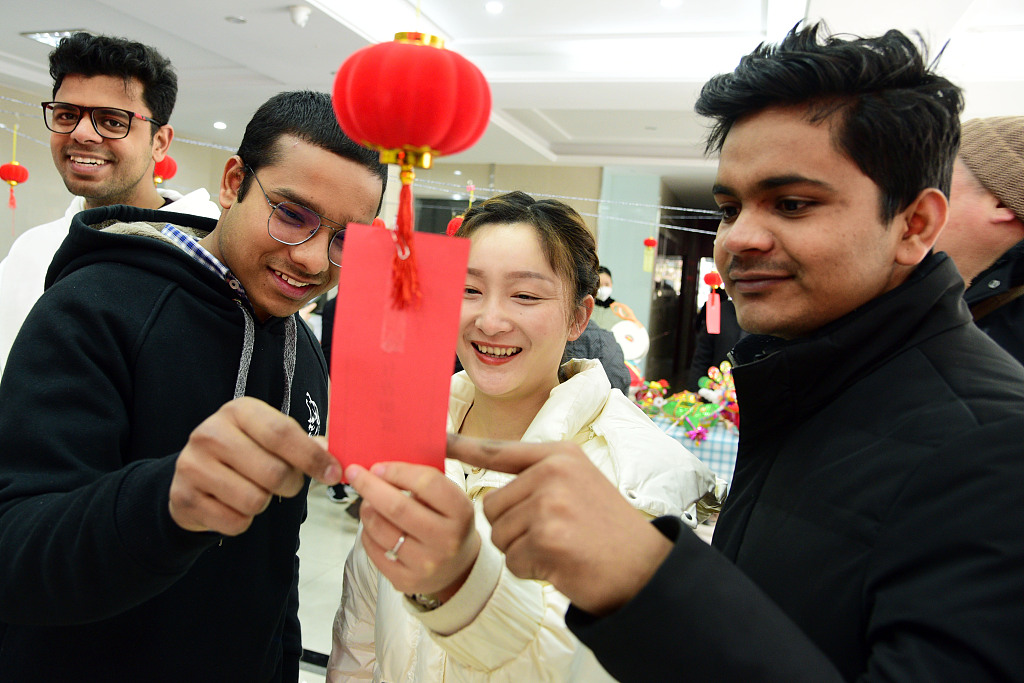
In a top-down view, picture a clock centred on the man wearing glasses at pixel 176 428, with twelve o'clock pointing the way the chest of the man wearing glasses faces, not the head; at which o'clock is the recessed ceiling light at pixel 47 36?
The recessed ceiling light is roughly at 7 o'clock from the man wearing glasses.

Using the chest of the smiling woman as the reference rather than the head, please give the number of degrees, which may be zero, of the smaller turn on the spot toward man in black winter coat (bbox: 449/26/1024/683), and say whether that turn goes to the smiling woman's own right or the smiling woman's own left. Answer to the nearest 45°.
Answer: approximately 90° to the smiling woman's own left

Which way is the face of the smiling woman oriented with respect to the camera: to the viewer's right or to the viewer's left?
to the viewer's left

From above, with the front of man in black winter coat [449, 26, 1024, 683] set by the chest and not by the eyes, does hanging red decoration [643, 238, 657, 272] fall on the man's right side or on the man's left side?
on the man's right side

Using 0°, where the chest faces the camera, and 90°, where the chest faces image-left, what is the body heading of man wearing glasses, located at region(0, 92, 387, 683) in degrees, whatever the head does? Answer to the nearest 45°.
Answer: approximately 315°

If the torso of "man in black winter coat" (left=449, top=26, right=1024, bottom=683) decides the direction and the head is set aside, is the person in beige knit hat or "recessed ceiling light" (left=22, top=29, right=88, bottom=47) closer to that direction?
the recessed ceiling light
